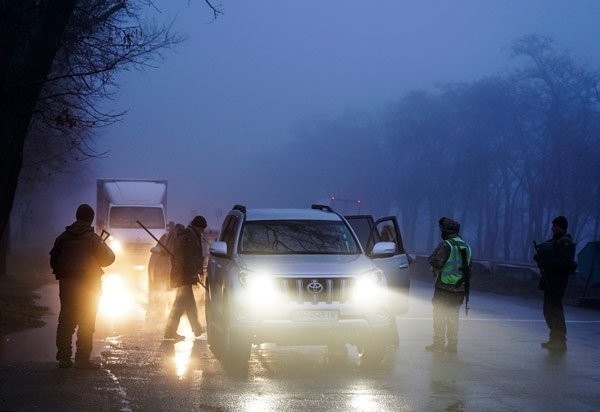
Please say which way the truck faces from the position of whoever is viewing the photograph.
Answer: facing the viewer

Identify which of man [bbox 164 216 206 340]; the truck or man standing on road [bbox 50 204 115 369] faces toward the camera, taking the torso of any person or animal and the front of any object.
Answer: the truck

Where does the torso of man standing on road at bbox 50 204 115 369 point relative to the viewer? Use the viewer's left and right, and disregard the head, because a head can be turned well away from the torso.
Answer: facing away from the viewer and to the right of the viewer

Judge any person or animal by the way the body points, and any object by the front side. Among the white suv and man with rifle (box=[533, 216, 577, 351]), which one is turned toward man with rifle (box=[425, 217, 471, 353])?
man with rifle (box=[533, 216, 577, 351])

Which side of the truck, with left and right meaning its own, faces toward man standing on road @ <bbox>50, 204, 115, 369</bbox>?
front

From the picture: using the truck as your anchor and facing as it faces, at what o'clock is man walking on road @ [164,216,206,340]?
The man walking on road is roughly at 12 o'clock from the truck.

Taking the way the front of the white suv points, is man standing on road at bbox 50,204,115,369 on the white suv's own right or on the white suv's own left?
on the white suv's own right

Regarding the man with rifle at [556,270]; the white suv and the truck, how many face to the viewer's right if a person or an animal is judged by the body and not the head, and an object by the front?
0

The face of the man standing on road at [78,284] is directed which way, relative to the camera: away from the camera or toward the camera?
away from the camera

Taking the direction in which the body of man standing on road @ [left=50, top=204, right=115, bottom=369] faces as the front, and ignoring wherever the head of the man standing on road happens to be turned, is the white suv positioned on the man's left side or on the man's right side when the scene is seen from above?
on the man's right side

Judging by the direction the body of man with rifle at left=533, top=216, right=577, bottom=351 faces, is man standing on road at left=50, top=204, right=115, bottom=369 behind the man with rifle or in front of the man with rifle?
in front

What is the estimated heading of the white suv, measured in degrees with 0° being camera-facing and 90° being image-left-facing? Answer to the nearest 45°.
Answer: approximately 0°

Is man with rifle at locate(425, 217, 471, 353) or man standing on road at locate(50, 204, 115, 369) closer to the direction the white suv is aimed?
the man standing on road

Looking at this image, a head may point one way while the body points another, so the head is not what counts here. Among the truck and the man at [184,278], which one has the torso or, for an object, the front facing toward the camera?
the truck
